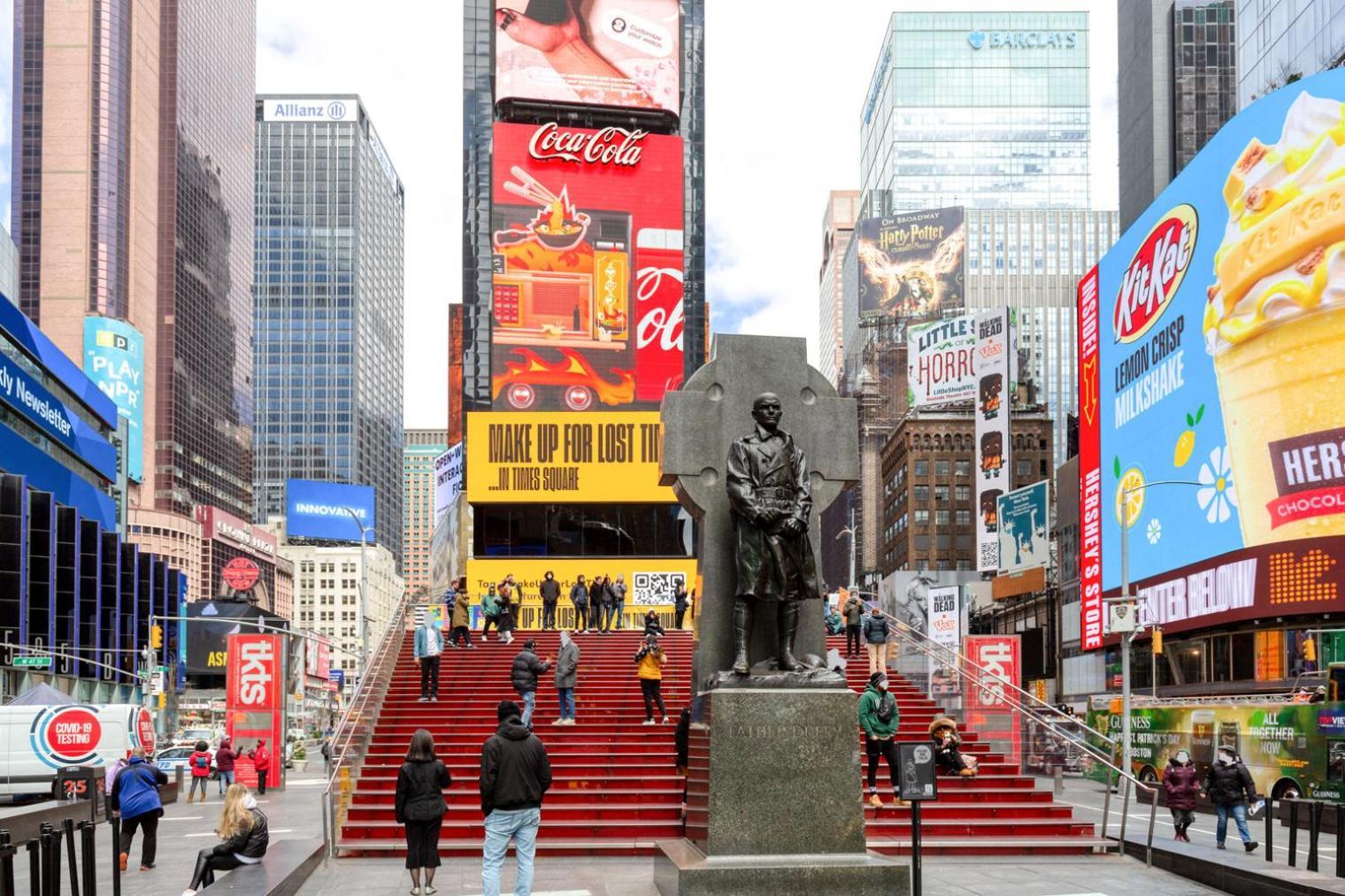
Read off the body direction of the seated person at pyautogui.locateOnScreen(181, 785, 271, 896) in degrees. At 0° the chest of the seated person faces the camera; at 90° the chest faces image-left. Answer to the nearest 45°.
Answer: approximately 90°

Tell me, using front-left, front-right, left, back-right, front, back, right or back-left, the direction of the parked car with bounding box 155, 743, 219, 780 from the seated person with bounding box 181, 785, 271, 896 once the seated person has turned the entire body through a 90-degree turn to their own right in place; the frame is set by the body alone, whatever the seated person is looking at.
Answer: front

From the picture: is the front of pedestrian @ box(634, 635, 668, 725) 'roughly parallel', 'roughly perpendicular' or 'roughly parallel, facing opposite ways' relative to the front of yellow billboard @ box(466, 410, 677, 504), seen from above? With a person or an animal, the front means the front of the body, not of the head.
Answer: roughly parallel

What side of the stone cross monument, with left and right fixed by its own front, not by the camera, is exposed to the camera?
front

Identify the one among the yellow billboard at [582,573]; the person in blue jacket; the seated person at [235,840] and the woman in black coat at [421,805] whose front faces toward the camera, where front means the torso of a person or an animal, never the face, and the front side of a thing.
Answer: the yellow billboard

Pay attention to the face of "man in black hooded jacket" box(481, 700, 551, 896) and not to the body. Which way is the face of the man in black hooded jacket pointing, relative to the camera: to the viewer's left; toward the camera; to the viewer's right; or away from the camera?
away from the camera

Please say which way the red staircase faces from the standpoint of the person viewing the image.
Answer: facing the viewer

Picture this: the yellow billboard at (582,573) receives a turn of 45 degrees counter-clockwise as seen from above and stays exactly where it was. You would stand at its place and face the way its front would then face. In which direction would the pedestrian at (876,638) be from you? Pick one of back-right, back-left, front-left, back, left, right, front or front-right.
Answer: front-right

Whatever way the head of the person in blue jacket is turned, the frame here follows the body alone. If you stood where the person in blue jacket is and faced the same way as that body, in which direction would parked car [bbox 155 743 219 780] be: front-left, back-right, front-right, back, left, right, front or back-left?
front

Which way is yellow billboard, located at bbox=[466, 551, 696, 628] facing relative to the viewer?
toward the camera

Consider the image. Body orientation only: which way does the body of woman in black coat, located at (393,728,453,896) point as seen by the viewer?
away from the camera

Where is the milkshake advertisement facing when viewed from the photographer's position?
facing the viewer and to the left of the viewer
